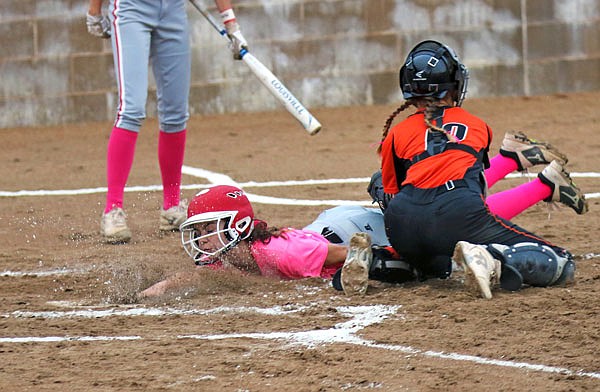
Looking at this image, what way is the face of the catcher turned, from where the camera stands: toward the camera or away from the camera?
away from the camera

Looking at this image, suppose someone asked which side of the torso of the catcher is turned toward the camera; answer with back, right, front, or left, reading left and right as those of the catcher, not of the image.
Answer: back
